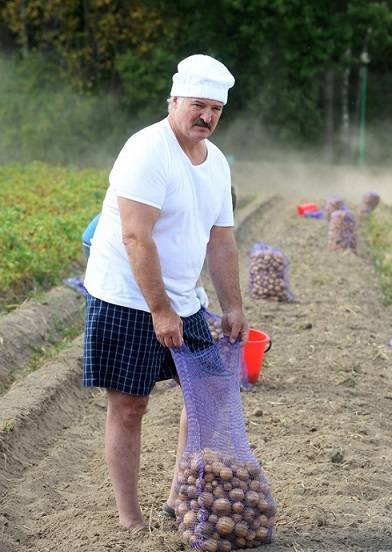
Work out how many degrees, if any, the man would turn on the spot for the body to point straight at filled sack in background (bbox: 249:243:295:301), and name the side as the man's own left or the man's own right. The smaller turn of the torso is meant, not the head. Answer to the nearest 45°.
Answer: approximately 135° to the man's own left

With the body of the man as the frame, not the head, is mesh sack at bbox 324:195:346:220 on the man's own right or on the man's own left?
on the man's own left

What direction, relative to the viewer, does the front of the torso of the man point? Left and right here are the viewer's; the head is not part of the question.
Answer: facing the viewer and to the right of the viewer
